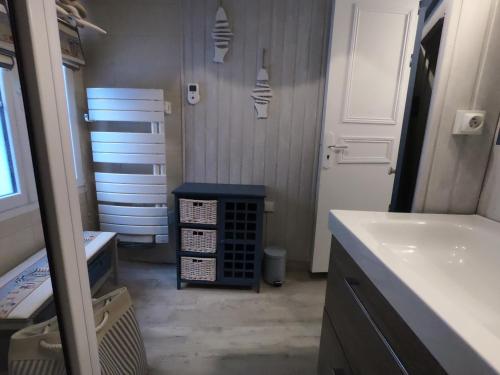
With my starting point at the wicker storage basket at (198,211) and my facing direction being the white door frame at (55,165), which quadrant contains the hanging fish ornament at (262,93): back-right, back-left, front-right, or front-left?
back-left

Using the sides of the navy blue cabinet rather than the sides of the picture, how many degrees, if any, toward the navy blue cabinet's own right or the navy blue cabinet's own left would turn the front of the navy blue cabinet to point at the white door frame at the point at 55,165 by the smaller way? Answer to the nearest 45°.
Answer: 0° — it already faces it

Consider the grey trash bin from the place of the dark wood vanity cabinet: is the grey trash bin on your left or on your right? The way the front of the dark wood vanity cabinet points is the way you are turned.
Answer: on your right

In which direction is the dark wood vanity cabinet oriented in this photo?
to the viewer's left

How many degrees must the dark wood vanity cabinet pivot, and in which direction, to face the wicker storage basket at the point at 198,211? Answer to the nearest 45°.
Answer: approximately 45° to its right

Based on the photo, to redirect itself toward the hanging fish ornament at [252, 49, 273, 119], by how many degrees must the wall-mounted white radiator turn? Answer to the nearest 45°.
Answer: approximately 90° to its left

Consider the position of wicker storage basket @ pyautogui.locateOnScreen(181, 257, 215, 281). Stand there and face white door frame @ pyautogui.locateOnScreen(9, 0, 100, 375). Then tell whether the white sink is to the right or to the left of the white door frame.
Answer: left

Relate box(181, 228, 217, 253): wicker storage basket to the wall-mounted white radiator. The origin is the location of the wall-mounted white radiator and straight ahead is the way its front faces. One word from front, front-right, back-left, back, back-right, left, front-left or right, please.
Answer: front-left
